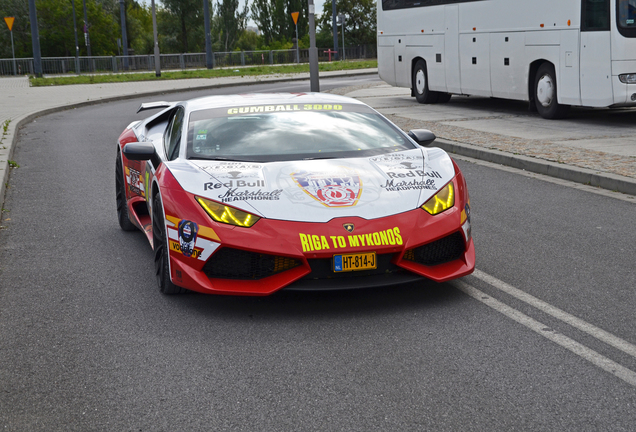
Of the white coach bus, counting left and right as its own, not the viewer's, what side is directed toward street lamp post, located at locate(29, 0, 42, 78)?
back

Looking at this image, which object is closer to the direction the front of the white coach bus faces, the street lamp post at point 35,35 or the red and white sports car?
the red and white sports car

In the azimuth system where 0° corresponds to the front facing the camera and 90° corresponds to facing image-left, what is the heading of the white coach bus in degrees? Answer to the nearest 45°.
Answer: approximately 315°

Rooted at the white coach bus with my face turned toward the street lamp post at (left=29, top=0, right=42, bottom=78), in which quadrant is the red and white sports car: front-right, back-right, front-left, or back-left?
back-left

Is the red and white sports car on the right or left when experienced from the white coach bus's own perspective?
on its right
